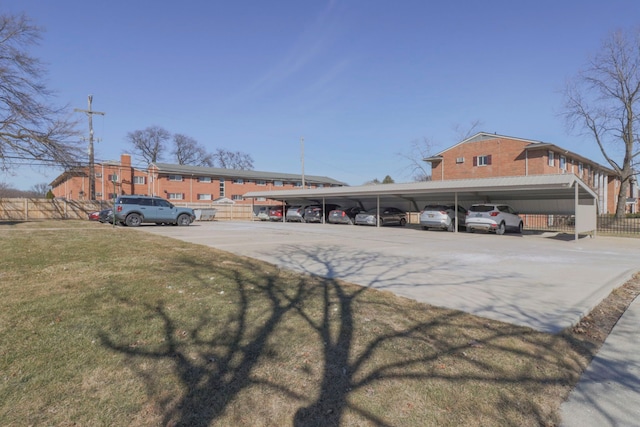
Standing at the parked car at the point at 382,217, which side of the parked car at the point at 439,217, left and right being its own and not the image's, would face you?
left

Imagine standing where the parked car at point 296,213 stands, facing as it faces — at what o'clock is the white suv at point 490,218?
The white suv is roughly at 3 o'clock from the parked car.

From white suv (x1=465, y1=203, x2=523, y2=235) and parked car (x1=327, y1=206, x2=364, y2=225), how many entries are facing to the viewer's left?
0

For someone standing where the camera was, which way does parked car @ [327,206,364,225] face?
facing away from the viewer and to the right of the viewer

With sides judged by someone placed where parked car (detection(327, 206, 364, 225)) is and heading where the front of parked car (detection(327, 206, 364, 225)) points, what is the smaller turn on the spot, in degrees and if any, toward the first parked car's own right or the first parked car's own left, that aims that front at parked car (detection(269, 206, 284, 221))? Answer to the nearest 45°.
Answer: approximately 90° to the first parked car's own left

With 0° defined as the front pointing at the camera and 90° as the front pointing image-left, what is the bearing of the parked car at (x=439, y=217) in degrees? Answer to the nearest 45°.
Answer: approximately 225°

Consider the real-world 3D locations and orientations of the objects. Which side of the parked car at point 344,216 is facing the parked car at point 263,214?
left

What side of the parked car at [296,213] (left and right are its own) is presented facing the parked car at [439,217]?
right

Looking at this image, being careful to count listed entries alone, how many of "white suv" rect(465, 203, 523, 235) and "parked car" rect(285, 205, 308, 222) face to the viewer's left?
0

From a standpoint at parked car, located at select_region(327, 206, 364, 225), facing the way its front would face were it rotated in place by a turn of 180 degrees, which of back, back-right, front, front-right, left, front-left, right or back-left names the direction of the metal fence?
back-left

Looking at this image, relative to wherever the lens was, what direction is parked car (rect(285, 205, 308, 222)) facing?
facing away from the viewer and to the right of the viewer

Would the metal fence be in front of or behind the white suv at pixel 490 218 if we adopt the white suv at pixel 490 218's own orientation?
in front

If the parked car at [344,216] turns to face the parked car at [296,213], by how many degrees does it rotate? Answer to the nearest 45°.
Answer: approximately 90° to its left

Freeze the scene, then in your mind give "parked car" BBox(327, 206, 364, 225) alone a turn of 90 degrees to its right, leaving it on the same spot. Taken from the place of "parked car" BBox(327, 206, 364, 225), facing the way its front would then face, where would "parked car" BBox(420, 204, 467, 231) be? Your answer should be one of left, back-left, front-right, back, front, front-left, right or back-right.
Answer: front

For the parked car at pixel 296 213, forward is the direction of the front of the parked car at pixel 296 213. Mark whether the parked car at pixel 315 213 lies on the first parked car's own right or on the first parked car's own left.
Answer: on the first parked car's own right

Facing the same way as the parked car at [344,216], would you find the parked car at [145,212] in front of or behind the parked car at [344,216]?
behind

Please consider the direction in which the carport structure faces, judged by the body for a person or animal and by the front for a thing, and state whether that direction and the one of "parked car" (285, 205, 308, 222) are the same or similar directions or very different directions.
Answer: very different directions

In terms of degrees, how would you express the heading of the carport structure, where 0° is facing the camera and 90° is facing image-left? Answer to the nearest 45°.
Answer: approximately 45°
